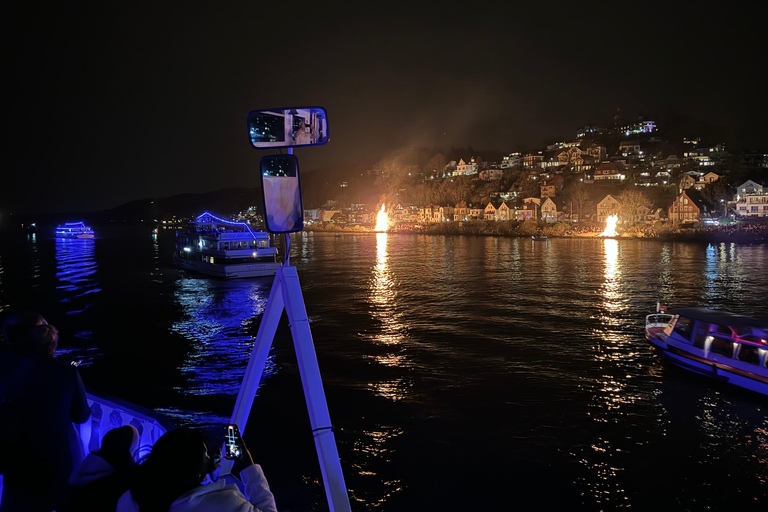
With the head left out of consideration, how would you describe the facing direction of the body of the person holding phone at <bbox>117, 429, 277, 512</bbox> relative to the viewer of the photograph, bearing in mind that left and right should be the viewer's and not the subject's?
facing away from the viewer and to the right of the viewer

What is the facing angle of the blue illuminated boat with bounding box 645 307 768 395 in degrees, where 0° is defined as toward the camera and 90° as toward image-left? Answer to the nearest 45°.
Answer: approximately 135°

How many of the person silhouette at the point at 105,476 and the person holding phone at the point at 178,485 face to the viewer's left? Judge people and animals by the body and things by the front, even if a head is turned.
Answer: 0

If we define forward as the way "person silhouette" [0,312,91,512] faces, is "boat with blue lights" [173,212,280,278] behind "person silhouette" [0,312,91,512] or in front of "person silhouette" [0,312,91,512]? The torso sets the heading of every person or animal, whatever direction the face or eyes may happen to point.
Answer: in front

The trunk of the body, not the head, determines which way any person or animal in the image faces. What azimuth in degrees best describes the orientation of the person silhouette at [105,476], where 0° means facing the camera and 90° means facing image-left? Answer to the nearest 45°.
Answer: approximately 225°

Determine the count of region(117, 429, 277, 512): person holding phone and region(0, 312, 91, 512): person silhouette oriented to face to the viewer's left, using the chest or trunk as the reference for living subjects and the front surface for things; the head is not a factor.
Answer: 0

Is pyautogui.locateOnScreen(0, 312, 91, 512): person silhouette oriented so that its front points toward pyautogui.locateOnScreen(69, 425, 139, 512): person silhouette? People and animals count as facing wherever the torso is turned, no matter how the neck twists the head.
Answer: no

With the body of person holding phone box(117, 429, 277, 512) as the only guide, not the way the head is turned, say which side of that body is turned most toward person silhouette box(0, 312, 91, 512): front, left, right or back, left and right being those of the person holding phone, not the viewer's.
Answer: left

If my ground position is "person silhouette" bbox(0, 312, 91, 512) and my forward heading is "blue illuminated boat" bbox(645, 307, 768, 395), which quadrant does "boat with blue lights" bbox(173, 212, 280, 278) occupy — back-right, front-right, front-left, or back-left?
front-left

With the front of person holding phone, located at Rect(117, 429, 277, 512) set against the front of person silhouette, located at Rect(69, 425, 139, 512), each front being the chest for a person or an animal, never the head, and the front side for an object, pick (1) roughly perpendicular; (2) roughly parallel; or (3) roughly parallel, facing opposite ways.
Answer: roughly parallel

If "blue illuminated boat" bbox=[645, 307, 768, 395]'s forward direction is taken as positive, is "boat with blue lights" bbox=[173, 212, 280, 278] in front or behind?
in front

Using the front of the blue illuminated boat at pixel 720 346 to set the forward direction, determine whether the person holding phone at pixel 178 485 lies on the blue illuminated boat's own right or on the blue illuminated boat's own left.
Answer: on the blue illuminated boat's own left

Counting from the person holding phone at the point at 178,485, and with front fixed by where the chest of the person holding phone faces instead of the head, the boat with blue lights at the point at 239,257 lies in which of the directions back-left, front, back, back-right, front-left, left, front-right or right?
front-left

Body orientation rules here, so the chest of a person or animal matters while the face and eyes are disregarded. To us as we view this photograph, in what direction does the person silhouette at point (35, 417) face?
facing away from the viewer and to the right of the viewer

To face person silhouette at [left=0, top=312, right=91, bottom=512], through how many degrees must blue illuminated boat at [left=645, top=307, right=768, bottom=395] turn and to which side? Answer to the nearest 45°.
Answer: approximately 135° to its left

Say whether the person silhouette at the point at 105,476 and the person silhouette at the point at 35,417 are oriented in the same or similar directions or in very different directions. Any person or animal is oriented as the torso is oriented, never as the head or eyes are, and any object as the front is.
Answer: same or similar directions

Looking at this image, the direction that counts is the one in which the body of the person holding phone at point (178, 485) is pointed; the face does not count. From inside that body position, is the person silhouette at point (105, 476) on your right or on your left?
on your left
